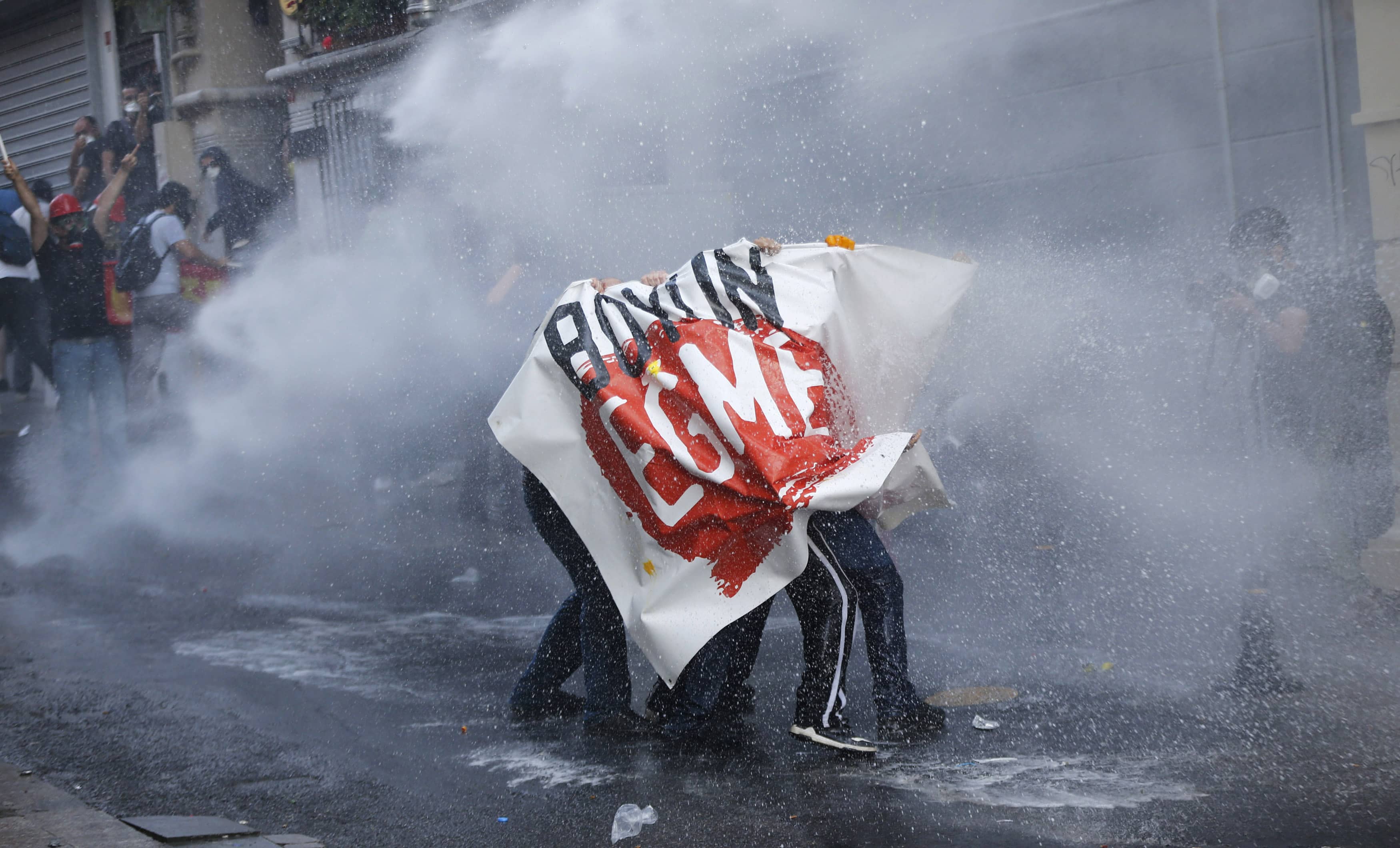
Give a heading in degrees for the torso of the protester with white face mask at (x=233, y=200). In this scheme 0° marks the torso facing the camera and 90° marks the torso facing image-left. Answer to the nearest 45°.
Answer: approximately 45°

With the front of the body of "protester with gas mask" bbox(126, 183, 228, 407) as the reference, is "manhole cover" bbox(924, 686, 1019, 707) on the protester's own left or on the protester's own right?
on the protester's own right

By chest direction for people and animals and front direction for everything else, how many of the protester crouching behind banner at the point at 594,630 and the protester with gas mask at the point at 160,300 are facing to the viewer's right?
2

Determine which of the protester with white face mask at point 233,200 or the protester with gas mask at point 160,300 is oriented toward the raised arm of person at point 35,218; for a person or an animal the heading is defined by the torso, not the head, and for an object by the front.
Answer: the protester with white face mask at point 233,200

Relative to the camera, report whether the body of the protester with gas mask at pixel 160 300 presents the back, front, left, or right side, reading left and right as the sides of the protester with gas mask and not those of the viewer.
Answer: right

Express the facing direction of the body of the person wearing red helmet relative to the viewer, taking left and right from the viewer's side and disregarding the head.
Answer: facing the viewer

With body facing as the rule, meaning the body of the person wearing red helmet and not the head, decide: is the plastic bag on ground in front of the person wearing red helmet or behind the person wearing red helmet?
in front

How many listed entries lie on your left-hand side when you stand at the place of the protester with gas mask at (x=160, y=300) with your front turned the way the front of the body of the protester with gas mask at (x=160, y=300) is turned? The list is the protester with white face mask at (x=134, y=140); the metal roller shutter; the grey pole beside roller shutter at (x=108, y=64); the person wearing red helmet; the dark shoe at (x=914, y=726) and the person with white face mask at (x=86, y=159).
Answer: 4

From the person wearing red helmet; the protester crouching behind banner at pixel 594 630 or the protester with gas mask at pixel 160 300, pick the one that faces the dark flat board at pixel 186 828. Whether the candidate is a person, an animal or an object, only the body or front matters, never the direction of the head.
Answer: the person wearing red helmet

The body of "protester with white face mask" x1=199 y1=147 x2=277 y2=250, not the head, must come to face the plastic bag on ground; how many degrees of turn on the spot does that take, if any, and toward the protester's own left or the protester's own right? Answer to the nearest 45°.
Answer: approximately 45° to the protester's own left

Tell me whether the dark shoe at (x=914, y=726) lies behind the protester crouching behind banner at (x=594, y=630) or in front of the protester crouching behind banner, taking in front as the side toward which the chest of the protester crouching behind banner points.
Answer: in front

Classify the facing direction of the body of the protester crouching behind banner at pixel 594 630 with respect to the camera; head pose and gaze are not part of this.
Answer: to the viewer's right

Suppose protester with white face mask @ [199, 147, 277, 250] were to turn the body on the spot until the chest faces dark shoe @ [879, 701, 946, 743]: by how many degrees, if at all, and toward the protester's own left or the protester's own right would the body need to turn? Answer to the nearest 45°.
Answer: approximately 45° to the protester's own left

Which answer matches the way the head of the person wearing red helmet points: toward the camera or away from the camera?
toward the camera
